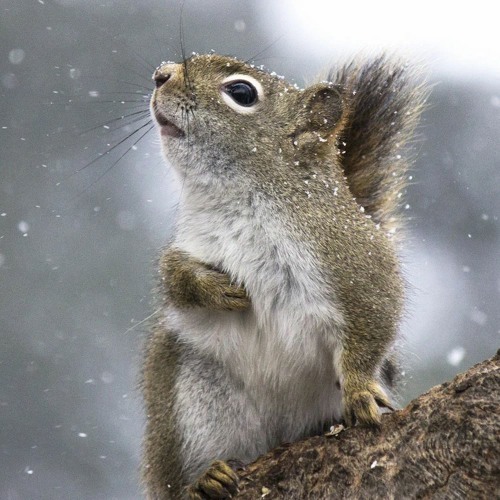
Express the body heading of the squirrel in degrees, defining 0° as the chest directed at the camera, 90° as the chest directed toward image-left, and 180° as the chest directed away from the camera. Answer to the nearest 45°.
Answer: approximately 45°
